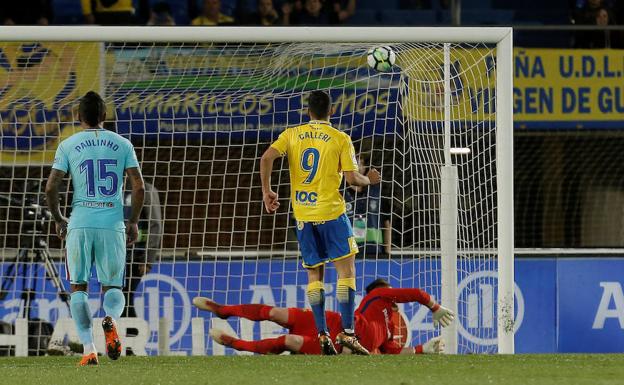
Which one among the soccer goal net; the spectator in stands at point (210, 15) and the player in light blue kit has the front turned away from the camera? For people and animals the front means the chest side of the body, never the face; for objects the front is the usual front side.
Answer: the player in light blue kit

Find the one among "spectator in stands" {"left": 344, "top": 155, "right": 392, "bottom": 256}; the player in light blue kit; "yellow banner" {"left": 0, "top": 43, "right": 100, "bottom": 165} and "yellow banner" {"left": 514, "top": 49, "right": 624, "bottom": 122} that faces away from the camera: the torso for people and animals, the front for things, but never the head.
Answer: the player in light blue kit

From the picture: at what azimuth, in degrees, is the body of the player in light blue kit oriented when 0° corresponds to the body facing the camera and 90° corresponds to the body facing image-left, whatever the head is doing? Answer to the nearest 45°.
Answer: approximately 180°

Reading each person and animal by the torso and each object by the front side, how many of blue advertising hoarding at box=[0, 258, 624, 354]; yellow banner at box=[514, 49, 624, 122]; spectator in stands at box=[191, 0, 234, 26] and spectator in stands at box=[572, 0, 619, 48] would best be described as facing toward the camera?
4

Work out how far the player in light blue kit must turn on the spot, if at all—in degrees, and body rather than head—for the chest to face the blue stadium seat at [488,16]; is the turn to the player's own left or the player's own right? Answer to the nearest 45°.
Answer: approximately 45° to the player's own right

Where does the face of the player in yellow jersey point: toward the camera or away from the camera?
away from the camera

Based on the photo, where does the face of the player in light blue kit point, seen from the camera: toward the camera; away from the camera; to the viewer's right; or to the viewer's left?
away from the camera

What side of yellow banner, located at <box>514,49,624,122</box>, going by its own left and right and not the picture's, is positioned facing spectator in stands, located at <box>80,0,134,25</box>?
right

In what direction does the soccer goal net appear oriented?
toward the camera

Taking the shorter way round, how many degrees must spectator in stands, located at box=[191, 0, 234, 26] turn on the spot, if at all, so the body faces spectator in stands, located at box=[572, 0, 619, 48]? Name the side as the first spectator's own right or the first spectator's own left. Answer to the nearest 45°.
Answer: approximately 90° to the first spectator's own left

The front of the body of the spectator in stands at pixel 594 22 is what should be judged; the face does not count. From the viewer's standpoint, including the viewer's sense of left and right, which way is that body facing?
facing the viewer

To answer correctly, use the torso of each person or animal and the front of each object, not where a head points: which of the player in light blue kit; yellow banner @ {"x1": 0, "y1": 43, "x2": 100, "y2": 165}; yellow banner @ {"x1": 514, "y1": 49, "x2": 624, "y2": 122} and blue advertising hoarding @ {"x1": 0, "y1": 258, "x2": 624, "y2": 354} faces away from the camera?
the player in light blue kit

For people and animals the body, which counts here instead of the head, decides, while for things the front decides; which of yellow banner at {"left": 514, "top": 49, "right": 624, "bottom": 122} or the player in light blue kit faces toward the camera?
the yellow banner
